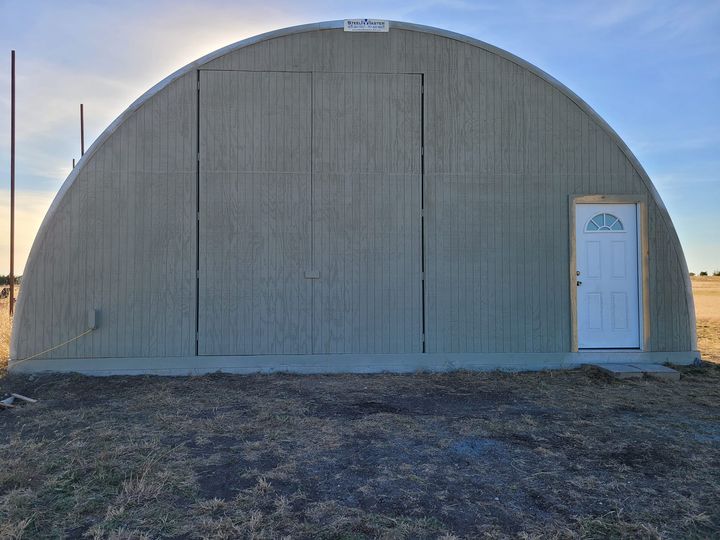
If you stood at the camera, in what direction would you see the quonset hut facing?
facing the viewer
